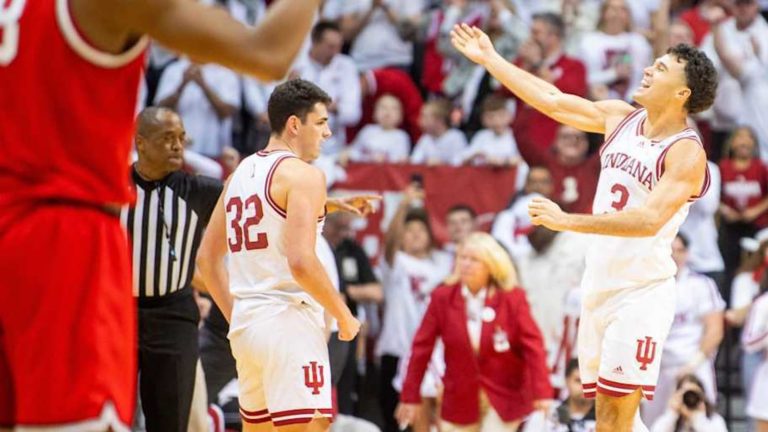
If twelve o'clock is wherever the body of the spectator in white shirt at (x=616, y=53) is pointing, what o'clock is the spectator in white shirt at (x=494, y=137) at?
the spectator in white shirt at (x=494, y=137) is roughly at 2 o'clock from the spectator in white shirt at (x=616, y=53).

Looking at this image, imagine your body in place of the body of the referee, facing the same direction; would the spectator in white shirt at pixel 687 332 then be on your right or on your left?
on your left

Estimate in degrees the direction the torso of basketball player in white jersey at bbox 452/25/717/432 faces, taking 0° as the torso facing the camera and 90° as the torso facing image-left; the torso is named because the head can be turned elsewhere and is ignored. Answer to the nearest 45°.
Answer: approximately 45°

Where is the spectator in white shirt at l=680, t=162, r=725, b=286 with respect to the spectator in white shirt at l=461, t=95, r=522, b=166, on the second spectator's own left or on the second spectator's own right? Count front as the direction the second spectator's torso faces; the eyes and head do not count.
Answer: on the second spectator's own left
